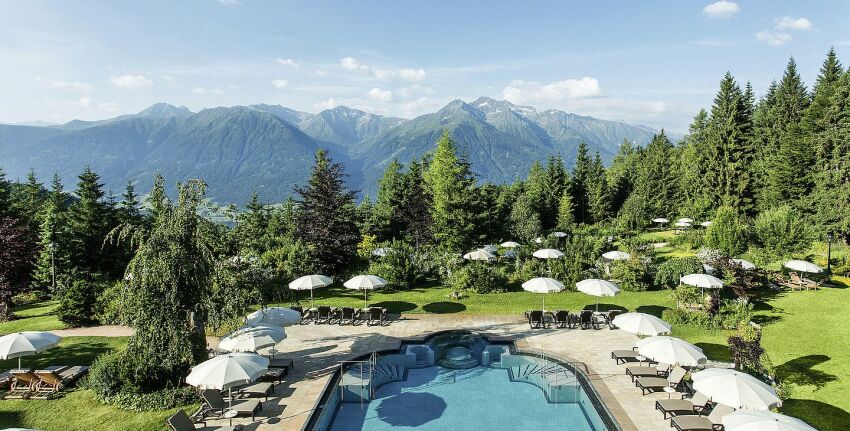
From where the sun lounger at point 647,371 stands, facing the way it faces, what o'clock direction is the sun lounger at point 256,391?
the sun lounger at point 256,391 is roughly at 11 o'clock from the sun lounger at point 647,371.

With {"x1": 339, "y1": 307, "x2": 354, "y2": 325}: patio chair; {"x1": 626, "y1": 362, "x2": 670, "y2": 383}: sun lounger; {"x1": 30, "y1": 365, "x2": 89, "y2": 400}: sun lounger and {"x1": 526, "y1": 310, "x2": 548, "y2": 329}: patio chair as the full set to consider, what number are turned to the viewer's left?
1

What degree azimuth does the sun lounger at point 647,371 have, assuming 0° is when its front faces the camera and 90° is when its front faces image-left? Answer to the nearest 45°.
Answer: approximately 90°

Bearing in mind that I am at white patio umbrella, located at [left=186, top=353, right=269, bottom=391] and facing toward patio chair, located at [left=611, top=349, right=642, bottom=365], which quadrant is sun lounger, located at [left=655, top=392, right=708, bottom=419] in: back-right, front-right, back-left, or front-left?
front-right

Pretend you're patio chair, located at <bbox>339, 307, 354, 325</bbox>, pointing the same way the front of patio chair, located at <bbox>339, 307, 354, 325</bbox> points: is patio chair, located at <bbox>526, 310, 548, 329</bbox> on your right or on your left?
on your left

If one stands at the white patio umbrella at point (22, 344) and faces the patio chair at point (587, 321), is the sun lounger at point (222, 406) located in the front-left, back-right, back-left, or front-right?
front-right

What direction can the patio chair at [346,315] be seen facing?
toward the camera

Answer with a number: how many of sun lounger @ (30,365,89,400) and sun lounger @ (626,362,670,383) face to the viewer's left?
1

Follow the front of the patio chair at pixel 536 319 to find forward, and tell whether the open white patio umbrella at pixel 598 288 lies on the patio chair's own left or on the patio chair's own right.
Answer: on the patio chair's own left

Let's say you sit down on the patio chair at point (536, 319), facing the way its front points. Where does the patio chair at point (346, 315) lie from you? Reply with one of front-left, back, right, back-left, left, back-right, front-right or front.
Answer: right
